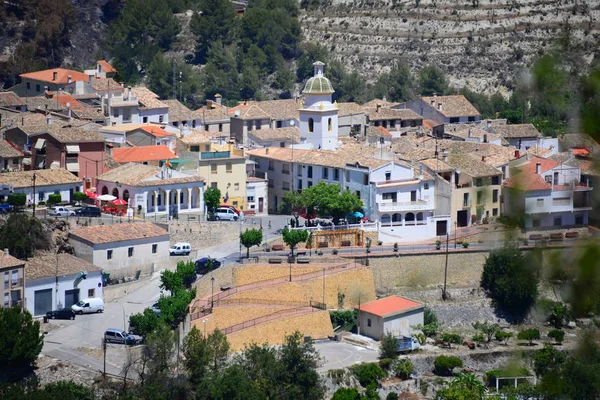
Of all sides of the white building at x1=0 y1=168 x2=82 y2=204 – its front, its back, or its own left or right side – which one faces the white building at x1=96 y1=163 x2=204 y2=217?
left

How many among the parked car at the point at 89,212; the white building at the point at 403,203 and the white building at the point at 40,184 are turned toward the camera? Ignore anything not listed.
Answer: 2

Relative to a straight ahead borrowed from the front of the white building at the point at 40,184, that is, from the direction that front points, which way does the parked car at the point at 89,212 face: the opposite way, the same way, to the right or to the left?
to the right

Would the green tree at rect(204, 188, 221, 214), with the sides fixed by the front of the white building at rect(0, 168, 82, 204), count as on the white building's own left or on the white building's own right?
on the white building's own left

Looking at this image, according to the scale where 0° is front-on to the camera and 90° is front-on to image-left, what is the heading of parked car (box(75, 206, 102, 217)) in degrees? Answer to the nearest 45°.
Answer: approximately 90°

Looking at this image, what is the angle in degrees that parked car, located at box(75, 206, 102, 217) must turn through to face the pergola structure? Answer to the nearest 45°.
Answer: approximately 180°

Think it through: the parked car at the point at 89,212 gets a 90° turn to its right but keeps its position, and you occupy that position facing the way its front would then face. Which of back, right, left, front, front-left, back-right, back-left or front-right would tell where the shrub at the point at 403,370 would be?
back-right

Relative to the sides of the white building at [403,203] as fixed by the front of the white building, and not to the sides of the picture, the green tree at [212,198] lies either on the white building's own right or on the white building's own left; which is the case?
on the white building's own right

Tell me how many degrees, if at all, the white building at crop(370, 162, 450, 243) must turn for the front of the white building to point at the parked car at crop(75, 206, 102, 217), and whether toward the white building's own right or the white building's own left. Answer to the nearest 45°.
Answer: approximately 90° to the white building's own right
